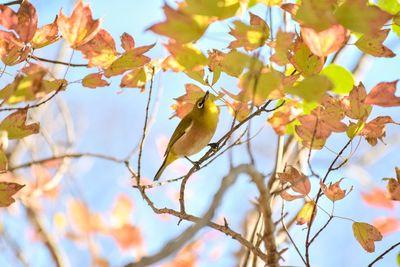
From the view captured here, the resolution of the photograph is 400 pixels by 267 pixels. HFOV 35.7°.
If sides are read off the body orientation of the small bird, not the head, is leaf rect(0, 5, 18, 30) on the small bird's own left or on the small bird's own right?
on the small bird's own right

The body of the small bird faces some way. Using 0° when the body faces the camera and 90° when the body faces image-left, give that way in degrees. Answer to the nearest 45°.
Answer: approximately 270°

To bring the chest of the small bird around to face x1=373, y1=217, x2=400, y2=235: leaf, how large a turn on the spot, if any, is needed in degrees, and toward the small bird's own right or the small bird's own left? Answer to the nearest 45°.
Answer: approximately 45° to the small bird's own left
